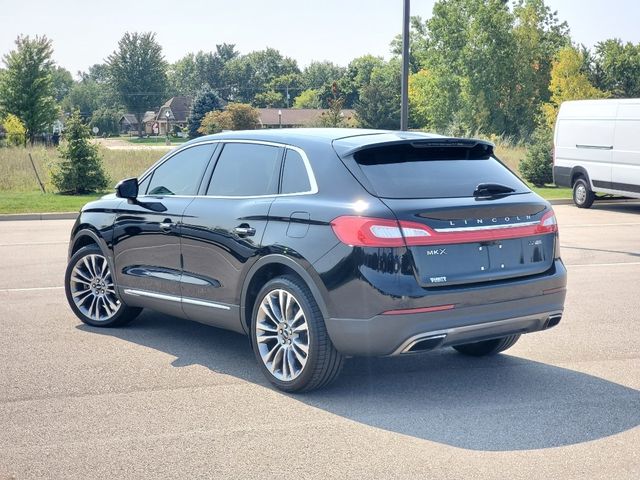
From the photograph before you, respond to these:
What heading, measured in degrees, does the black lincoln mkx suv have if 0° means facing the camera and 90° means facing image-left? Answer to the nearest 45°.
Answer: approximately 135°

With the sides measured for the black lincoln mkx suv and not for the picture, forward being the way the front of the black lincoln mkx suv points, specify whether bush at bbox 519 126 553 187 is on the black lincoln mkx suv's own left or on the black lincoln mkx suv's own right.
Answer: on the black lincoln mkx suv's own right

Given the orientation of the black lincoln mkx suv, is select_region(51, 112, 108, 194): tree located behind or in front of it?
in front

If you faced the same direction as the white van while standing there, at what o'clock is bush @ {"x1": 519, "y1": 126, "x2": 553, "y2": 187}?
The bush is roughly at 7 o'clock from the white van.

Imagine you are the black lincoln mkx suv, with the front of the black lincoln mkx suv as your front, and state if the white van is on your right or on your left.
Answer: on your right

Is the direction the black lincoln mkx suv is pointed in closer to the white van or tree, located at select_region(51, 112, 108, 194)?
the tree

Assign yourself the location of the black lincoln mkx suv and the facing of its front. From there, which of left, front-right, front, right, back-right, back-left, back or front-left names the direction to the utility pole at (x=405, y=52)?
front-right

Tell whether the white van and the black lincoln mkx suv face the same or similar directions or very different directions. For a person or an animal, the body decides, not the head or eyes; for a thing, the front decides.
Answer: very different directions
